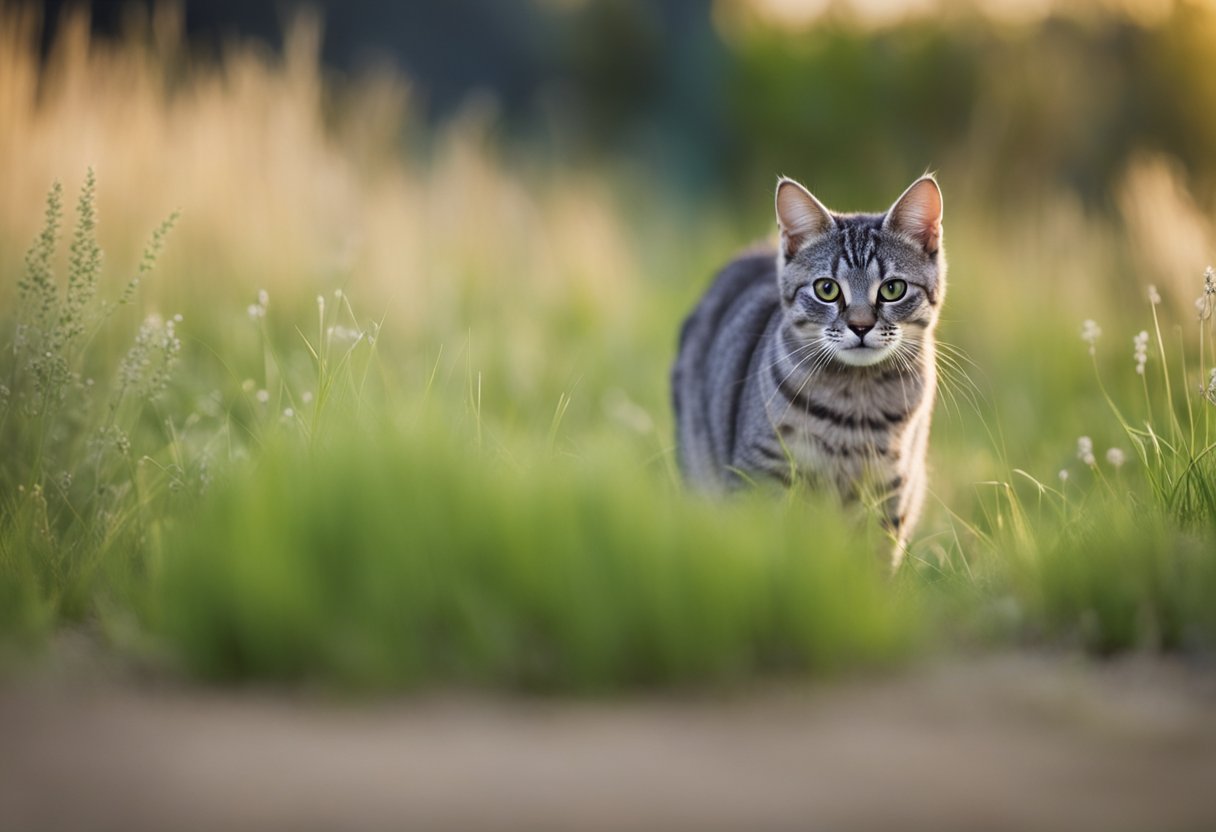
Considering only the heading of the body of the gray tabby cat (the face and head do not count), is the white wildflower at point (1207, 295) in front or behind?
in front

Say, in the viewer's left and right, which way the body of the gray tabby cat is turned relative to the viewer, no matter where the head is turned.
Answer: facing the viewer and to the right of the viewer
